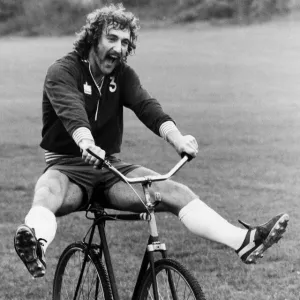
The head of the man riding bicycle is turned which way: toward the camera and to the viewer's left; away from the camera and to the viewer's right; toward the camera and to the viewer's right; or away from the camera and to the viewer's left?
toward the camera and to the viewer's right

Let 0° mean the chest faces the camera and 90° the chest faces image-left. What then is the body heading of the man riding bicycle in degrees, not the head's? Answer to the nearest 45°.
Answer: approximately 315°

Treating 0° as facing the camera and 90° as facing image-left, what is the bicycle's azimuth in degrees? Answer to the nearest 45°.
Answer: approximately 315°
